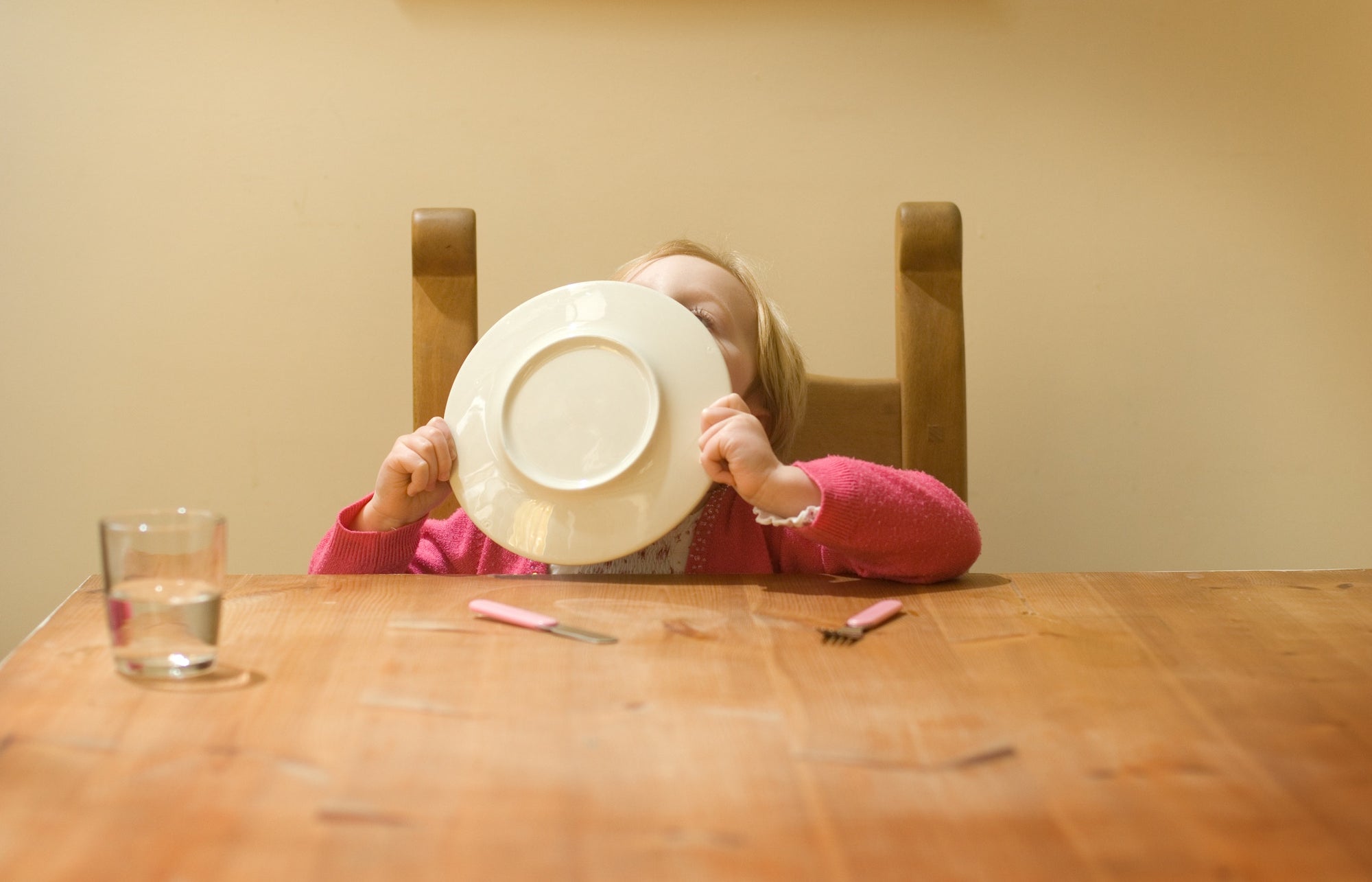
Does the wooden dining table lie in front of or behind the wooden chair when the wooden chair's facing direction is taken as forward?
in front

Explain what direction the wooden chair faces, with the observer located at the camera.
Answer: facing the viewer

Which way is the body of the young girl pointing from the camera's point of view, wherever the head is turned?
toward the camera
